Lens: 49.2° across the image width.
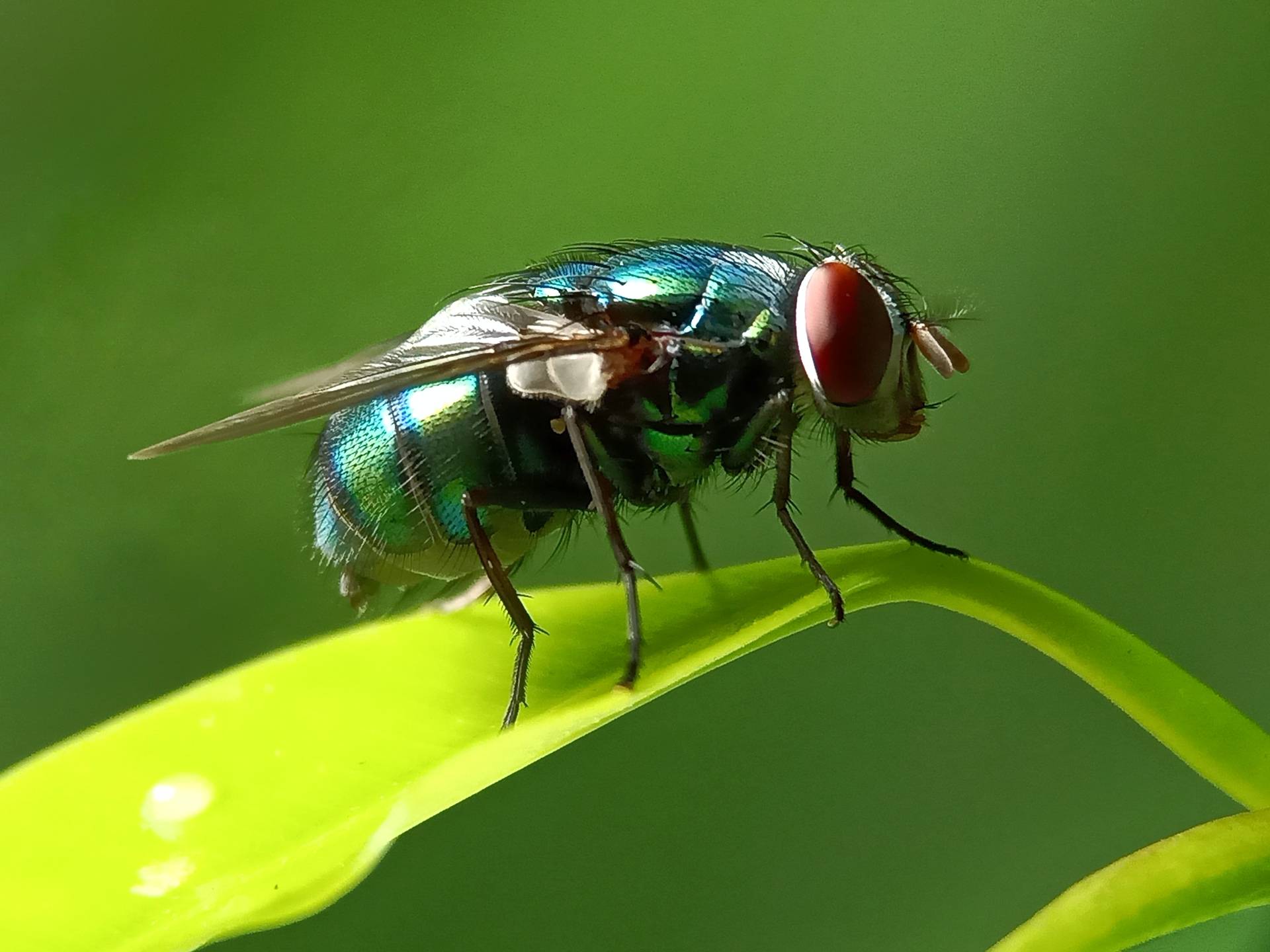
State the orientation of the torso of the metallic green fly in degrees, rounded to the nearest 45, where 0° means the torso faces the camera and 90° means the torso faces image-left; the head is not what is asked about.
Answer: approximately 270°
